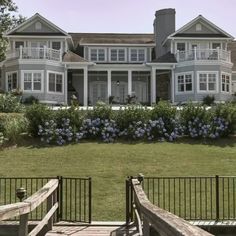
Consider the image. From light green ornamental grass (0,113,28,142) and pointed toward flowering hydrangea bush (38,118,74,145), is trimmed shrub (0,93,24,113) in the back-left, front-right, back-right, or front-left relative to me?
back-left

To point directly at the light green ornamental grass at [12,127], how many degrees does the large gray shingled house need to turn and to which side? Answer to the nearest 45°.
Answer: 0° — it already faces it

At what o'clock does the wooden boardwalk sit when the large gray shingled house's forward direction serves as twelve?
The wooden boardwalk is roughly at 12 o'clock from the large gray shingled house.

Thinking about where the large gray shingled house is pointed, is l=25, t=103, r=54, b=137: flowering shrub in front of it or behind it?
in front

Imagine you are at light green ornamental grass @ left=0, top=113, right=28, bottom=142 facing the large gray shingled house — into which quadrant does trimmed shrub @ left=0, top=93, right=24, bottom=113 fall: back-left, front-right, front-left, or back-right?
front-left

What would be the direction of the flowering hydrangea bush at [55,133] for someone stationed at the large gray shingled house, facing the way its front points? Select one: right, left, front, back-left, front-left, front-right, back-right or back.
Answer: front

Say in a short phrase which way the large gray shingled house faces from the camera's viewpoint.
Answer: facing the viewer

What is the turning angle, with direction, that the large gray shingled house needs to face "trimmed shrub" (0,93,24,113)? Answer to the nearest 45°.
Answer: approximately 45° to its right

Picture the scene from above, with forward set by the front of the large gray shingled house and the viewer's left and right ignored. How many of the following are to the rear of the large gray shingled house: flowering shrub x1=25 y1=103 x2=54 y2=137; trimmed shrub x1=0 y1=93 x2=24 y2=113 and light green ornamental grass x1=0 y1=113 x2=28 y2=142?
0
